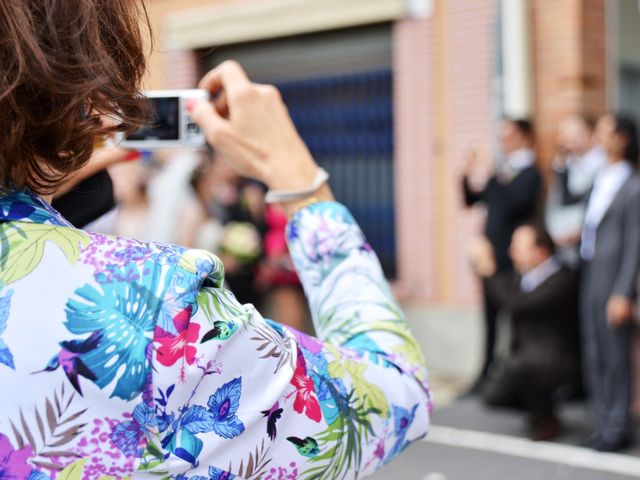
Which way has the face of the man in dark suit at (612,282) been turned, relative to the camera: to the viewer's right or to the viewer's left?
to the viewer's left

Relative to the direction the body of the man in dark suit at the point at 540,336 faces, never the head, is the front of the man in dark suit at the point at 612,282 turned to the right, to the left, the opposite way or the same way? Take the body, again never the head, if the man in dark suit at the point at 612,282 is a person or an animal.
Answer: the same way

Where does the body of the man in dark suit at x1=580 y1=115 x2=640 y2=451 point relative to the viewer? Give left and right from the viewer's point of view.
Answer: facing to the left of the viewer

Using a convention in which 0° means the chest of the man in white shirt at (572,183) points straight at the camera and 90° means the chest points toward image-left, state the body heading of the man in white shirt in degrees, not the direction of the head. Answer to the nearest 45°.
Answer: approximately 45°

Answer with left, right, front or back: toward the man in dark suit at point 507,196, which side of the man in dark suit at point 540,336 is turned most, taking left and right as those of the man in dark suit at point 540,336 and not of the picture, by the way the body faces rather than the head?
right

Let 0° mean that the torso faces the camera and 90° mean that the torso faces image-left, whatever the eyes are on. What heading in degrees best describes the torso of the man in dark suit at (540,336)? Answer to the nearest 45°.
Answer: approximately 90°

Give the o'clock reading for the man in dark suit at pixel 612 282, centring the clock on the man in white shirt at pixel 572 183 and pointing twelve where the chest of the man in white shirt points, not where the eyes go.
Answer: The man in dark suit is roughly at 10 o'clock from the man in white shirt.

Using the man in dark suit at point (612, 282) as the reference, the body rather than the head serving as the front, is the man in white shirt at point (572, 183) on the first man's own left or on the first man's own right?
on the first man's own right

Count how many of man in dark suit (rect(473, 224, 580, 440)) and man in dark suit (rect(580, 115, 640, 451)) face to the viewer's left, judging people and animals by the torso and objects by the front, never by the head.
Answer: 2
